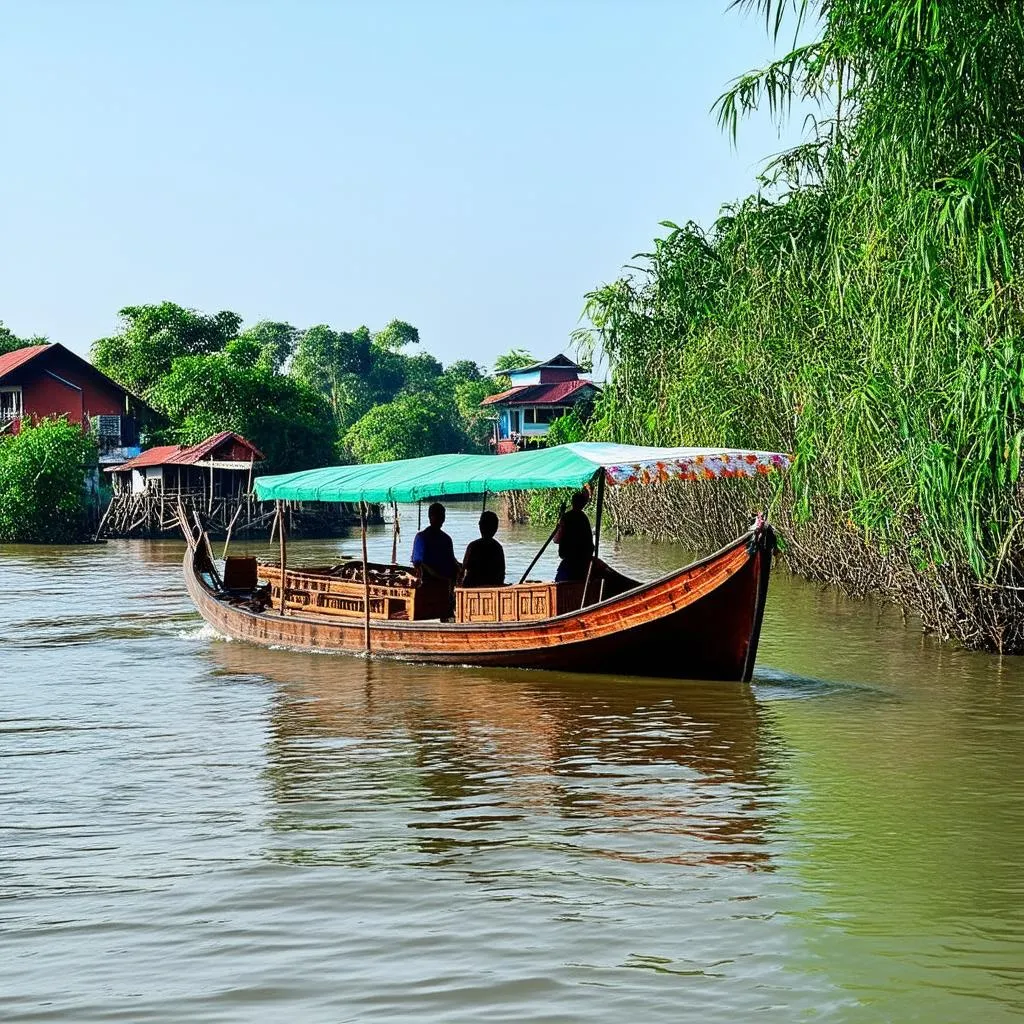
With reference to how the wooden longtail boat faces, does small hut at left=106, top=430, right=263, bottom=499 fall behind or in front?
behind

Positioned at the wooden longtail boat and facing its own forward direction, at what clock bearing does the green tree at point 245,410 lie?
The green tree is roughly at 7 o'clock from the wooden longtail boat.

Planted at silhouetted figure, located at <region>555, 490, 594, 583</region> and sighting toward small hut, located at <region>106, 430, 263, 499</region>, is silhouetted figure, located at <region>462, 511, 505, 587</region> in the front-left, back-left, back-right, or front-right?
front-left

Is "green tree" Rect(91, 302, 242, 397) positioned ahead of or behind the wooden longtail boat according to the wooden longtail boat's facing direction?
behind

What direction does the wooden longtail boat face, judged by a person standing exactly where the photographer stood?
facing the viewer and to the right of the viewer

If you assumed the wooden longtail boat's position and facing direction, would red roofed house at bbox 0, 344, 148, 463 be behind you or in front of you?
behind
